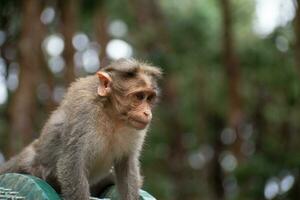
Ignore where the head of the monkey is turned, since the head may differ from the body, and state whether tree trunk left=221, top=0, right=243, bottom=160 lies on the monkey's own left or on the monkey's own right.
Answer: on the monkey's own left

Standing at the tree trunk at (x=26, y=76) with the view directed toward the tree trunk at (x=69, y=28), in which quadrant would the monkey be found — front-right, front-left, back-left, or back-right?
back-right

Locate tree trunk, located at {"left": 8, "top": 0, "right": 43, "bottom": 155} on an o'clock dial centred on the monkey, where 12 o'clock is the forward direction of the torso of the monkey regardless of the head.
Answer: The tree trunk is roughly at 7 o'clock from the monkey.

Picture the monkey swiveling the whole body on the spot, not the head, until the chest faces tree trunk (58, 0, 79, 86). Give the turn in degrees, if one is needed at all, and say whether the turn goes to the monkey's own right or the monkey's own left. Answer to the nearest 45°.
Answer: approximately 135° to the monkey's own left

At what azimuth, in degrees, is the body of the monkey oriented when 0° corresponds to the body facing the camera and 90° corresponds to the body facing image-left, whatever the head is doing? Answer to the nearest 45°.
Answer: approximately 315°
